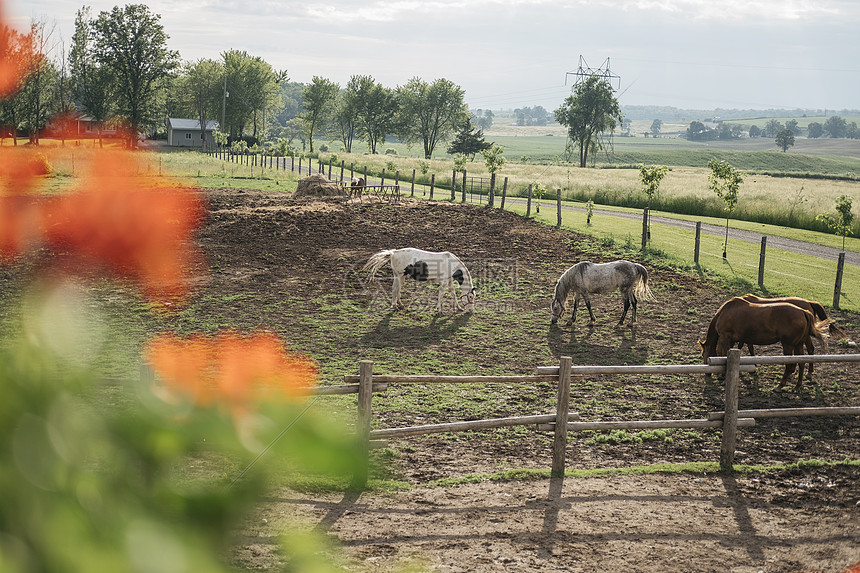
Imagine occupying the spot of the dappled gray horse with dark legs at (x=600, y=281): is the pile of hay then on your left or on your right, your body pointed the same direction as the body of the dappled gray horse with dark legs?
on your right

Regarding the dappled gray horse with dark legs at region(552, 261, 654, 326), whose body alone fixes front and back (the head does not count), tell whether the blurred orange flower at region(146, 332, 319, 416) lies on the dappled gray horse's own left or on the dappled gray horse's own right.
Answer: on the dappled gray horse's own left

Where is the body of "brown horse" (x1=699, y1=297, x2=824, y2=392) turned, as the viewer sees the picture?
to the viewer's left

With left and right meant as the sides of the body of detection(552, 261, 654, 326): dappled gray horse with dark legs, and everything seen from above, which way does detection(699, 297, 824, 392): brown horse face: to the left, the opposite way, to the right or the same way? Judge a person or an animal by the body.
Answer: the same way

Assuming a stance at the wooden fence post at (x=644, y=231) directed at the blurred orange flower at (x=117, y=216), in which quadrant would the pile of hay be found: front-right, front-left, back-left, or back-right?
back-right

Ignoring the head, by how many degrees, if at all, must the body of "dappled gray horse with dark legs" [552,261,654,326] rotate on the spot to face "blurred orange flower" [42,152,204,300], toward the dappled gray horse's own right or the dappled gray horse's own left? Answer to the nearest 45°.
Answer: approximately 90° to the dappled gray horse's own left

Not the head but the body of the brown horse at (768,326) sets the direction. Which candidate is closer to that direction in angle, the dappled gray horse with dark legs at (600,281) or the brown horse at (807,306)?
the dappled gray horse with dark legs

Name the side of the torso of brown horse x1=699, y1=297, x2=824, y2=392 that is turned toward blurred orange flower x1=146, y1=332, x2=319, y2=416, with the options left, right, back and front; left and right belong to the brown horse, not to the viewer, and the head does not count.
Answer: left

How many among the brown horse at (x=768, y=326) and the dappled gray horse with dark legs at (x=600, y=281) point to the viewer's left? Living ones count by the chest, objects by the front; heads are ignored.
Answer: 2

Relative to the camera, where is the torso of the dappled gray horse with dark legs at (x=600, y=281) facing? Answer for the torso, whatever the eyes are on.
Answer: to the viewer's left
